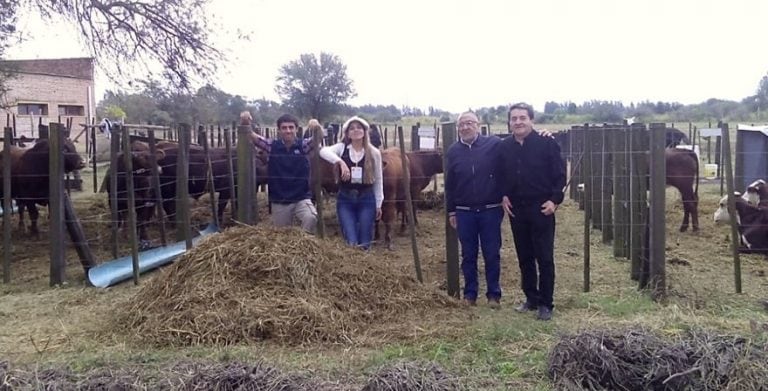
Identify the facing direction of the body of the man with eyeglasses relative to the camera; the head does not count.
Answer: toward the camera

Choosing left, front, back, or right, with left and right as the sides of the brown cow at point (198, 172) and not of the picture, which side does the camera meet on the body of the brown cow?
left

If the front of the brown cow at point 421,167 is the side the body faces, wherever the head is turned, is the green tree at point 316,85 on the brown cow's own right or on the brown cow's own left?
on the brown cow's own left

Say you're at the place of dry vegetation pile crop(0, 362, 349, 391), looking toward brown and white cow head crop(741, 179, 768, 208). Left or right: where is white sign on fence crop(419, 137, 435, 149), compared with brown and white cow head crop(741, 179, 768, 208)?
left

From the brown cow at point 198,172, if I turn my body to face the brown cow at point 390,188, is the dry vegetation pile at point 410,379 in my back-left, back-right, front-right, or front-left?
front-right

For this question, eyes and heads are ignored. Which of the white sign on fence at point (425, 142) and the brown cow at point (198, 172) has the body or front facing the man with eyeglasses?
the white sign on fence

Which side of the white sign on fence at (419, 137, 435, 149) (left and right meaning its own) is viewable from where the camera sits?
front

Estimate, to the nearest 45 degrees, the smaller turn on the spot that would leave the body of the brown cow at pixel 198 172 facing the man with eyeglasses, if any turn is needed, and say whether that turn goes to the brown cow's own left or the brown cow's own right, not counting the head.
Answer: approximately 90° to the brown cow's own left

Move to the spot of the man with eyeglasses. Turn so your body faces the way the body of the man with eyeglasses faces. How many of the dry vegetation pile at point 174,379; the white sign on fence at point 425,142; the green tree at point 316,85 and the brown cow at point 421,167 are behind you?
3

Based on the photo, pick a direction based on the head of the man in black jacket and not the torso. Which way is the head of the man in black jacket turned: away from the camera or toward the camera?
toward the camera

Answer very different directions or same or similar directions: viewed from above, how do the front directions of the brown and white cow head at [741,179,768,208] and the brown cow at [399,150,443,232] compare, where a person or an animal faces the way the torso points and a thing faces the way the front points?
very different directions

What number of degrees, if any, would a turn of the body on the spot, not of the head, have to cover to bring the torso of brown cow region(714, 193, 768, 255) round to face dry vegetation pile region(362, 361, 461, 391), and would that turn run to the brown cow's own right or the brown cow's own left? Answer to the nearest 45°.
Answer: approximately 90° to the brown cow's own left

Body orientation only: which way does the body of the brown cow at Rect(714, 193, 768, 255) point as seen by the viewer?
to the viewer's left

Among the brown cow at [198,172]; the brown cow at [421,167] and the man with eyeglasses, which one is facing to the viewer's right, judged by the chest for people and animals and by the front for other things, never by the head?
the brown cow at [421,167]
